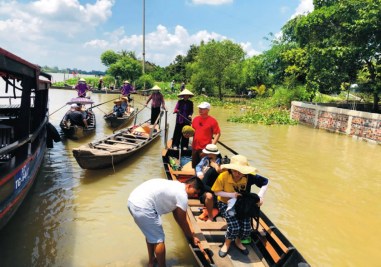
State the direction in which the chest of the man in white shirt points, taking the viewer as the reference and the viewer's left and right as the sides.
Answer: facing to the right of the viewer

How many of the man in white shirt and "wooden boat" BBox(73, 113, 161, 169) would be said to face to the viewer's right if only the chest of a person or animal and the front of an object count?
1

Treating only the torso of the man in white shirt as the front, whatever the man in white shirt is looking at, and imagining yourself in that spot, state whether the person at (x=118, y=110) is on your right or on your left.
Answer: on your left
